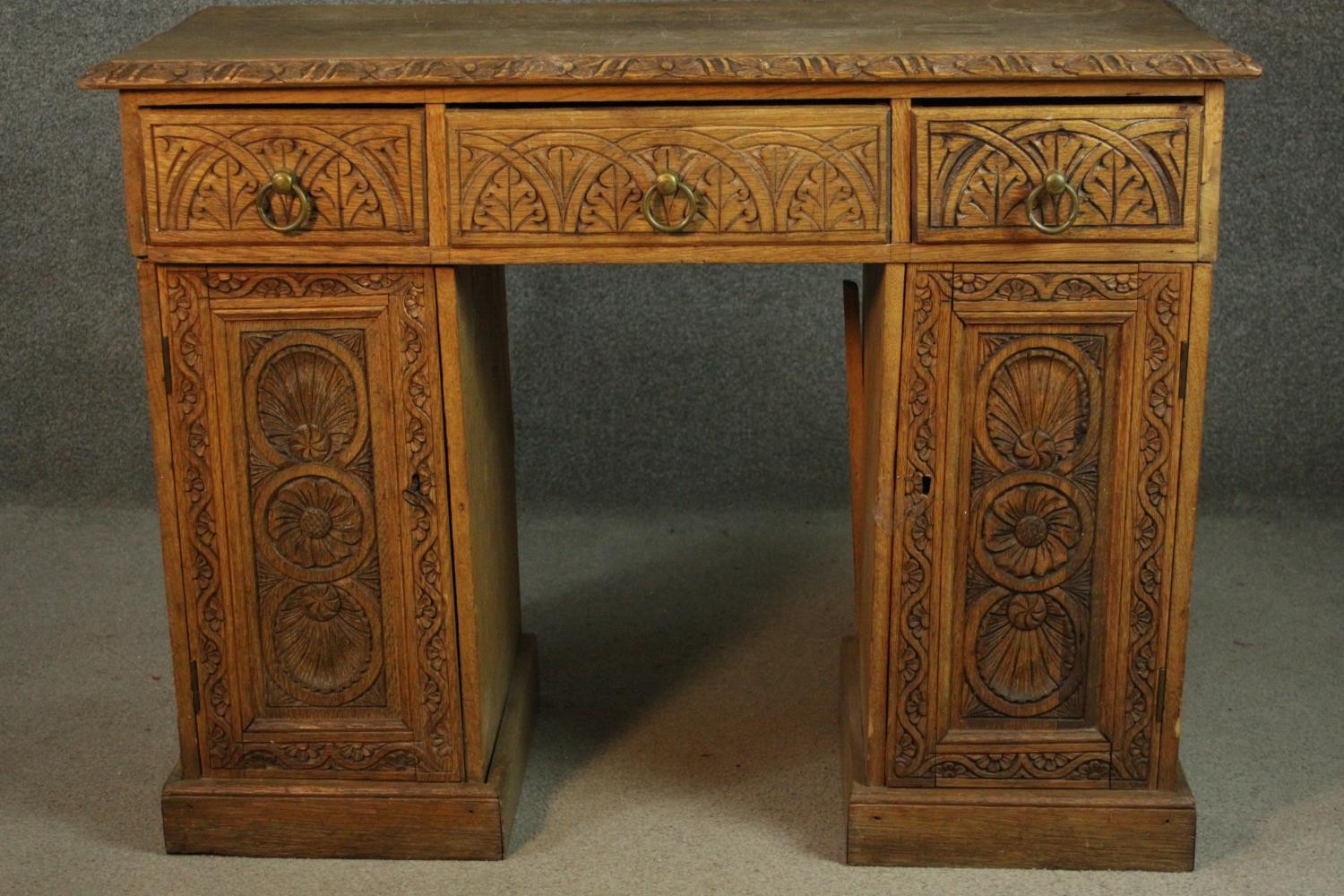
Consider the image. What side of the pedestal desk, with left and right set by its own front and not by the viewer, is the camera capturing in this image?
front
